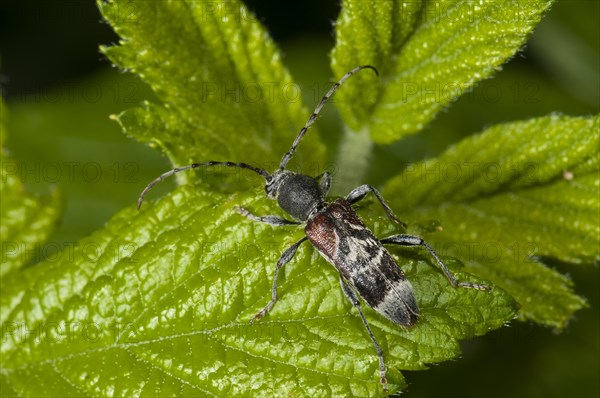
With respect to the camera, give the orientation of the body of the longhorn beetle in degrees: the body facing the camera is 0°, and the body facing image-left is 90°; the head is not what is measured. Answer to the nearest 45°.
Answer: approximately 135°

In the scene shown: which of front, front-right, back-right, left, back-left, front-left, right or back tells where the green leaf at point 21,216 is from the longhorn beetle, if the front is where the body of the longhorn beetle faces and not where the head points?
front-left
